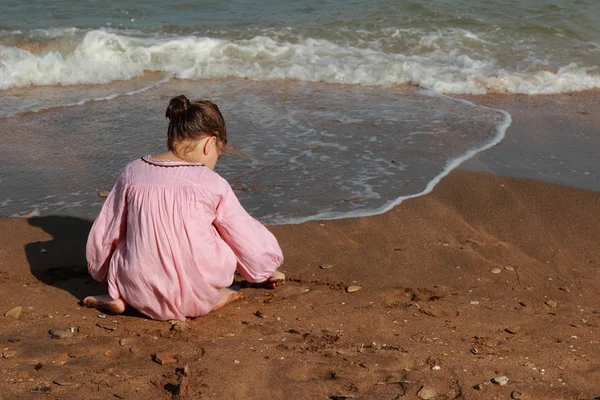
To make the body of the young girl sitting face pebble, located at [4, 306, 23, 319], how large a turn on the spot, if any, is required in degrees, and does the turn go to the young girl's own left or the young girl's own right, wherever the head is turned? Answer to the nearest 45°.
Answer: approximately 90° to the young girl's own left

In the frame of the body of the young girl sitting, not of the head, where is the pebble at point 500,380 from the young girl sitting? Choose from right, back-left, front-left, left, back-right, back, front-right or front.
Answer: back-right

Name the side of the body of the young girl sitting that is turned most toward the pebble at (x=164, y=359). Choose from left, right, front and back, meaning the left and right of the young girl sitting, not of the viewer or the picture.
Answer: back

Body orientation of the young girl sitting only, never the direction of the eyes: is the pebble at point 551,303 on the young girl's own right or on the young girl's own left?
on the young girl's own right

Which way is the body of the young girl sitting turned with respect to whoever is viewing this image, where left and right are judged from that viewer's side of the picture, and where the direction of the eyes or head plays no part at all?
facing away from the viewer

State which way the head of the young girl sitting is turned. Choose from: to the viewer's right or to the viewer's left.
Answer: to the viewer's right

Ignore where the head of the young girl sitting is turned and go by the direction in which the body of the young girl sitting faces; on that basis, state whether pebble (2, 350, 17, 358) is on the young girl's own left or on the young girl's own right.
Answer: on the young girl's own left

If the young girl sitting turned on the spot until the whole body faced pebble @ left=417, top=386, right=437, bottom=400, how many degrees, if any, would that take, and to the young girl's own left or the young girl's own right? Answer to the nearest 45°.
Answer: approximately 135° to the young girl's own right

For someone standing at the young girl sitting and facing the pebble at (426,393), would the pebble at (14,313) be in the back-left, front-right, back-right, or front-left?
back-right

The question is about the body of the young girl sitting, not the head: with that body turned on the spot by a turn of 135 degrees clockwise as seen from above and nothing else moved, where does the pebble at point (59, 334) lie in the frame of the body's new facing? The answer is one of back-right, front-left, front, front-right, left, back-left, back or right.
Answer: right

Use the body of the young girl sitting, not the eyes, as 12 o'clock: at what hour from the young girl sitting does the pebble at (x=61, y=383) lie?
The pebble is roughly at 7 o'clock from the young girl sitting.
